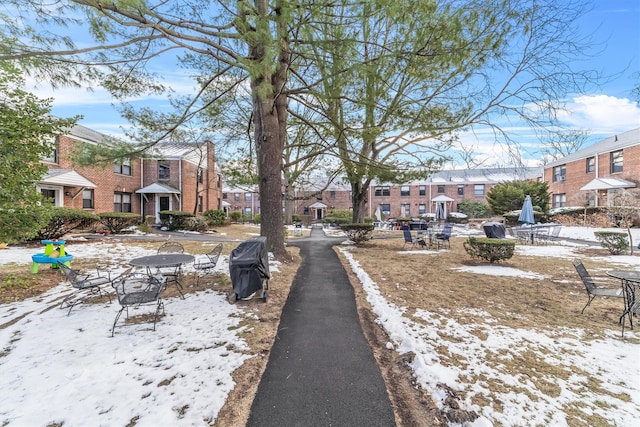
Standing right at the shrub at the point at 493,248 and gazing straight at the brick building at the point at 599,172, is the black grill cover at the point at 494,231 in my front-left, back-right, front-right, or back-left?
front-left

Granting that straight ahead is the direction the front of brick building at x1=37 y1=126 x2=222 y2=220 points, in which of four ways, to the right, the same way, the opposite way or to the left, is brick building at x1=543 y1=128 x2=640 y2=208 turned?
the opposite way

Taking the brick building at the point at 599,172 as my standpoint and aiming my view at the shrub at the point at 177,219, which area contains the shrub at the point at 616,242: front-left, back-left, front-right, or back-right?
front-left

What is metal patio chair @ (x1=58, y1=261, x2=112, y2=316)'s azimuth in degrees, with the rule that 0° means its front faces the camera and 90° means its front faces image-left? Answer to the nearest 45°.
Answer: approximately 270°

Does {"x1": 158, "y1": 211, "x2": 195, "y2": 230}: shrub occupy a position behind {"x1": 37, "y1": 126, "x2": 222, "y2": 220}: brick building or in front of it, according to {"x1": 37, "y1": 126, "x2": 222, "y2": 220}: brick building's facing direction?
in front

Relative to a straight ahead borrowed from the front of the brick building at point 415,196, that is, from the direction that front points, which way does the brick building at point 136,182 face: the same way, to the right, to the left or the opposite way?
to the left

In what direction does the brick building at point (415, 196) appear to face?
toward the camera

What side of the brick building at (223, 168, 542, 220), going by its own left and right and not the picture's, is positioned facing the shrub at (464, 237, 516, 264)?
front

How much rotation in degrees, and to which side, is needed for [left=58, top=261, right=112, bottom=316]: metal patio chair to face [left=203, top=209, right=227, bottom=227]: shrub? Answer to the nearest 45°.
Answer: approximately 45° to its left

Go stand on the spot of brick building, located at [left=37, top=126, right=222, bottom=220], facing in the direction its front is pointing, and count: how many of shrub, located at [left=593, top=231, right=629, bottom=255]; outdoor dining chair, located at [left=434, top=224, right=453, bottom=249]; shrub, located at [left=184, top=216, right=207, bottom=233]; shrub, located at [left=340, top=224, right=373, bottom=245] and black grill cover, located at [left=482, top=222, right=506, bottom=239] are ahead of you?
5

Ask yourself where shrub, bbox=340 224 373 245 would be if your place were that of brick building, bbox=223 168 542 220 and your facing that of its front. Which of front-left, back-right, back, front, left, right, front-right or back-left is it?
front

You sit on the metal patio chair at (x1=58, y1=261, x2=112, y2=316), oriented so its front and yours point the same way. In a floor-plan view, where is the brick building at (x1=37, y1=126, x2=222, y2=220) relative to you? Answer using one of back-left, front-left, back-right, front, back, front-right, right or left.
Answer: left

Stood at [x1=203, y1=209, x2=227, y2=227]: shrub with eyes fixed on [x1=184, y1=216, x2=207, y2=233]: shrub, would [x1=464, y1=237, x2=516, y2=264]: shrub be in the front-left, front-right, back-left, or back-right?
front-left

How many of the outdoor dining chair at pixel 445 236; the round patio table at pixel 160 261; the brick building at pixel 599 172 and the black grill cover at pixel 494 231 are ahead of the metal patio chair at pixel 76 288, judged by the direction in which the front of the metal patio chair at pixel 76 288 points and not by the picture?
4

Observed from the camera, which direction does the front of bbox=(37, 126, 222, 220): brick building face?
facing the viewer and to the right of the viewer

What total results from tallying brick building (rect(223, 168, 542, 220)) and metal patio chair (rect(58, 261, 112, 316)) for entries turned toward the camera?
1
